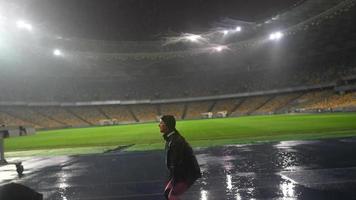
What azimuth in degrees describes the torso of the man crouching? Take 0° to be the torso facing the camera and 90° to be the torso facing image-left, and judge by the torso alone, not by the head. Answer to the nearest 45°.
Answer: approximately 90°

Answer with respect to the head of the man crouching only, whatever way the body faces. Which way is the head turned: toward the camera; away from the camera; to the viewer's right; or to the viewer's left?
to the viewer's left
